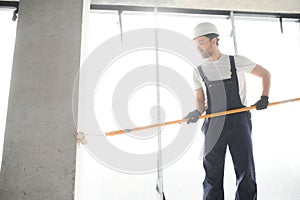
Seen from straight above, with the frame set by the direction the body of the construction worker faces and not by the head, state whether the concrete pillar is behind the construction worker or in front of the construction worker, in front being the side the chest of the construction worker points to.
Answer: in front

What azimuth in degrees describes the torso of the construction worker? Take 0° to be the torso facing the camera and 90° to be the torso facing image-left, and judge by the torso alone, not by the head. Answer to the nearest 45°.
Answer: approximately 45°
